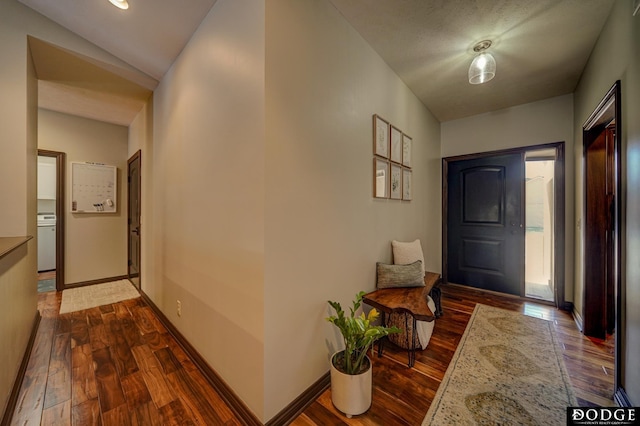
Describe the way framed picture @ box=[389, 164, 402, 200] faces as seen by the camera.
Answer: facing the viewer and to the right of the viewer

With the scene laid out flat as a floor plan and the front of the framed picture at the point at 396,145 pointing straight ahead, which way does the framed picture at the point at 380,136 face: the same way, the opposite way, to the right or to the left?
the same way

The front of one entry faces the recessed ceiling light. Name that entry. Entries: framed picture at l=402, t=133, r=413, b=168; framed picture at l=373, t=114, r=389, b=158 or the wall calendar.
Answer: the wall calendar

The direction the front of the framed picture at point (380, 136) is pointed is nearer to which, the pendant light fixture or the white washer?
the pendant light fixture

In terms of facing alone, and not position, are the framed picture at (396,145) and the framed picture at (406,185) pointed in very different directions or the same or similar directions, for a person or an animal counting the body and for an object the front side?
same or similar directions

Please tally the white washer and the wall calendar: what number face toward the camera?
2

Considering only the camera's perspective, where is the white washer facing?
facing the viewer

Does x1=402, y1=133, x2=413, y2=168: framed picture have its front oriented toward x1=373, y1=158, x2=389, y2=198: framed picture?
no

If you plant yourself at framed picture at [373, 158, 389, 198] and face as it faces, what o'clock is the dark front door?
The dark front door is roughly at 9 o'clock from the framed picture.

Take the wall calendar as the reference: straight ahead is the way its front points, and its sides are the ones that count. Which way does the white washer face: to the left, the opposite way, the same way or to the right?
the same way

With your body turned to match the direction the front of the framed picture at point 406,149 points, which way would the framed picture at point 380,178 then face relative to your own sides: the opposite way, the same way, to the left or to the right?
the same way

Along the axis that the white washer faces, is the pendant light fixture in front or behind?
in front
